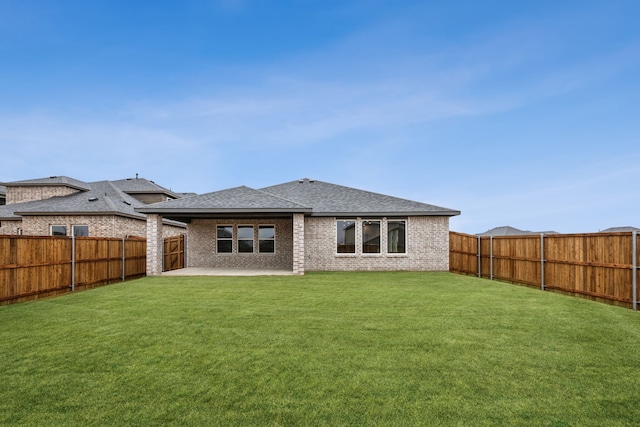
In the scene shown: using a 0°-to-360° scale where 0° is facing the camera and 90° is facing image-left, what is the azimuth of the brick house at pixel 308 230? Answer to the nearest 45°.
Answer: approximately 180°

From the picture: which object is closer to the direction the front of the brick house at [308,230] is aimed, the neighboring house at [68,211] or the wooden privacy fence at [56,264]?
the neighboring house

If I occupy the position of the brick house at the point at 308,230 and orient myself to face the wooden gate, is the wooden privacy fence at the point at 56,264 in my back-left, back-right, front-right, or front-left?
front-left

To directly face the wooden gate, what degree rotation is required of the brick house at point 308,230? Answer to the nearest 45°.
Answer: approximately 90° to its left

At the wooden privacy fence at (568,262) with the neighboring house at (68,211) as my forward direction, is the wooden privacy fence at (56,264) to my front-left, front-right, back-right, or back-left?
front-left

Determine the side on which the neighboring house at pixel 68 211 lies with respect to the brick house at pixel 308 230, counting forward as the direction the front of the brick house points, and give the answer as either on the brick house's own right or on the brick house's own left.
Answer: on the brick house's own left

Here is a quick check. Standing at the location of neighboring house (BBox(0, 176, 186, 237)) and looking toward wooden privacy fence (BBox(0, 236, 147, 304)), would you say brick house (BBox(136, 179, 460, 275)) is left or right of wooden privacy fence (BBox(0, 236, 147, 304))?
left

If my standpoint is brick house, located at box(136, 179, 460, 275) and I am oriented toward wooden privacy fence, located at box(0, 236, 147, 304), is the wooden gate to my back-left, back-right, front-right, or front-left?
front-right

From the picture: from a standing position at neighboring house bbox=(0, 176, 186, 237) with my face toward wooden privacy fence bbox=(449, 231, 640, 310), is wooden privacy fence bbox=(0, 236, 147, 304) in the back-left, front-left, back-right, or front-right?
front-right

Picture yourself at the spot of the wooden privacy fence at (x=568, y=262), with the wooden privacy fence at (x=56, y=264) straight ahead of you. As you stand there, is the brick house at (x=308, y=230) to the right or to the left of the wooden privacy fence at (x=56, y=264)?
right

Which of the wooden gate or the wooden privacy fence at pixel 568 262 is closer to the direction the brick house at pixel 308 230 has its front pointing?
the wooden gate
